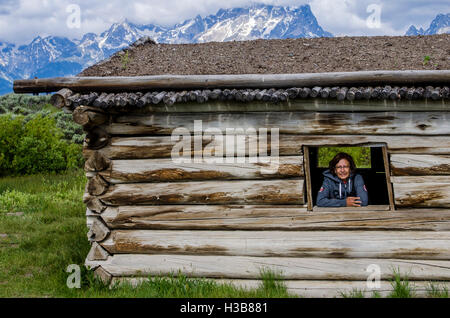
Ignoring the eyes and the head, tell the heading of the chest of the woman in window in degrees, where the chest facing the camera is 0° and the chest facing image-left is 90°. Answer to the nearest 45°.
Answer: approximately 0°

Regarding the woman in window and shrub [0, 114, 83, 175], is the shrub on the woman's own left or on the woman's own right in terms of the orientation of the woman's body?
on the woman's own right
